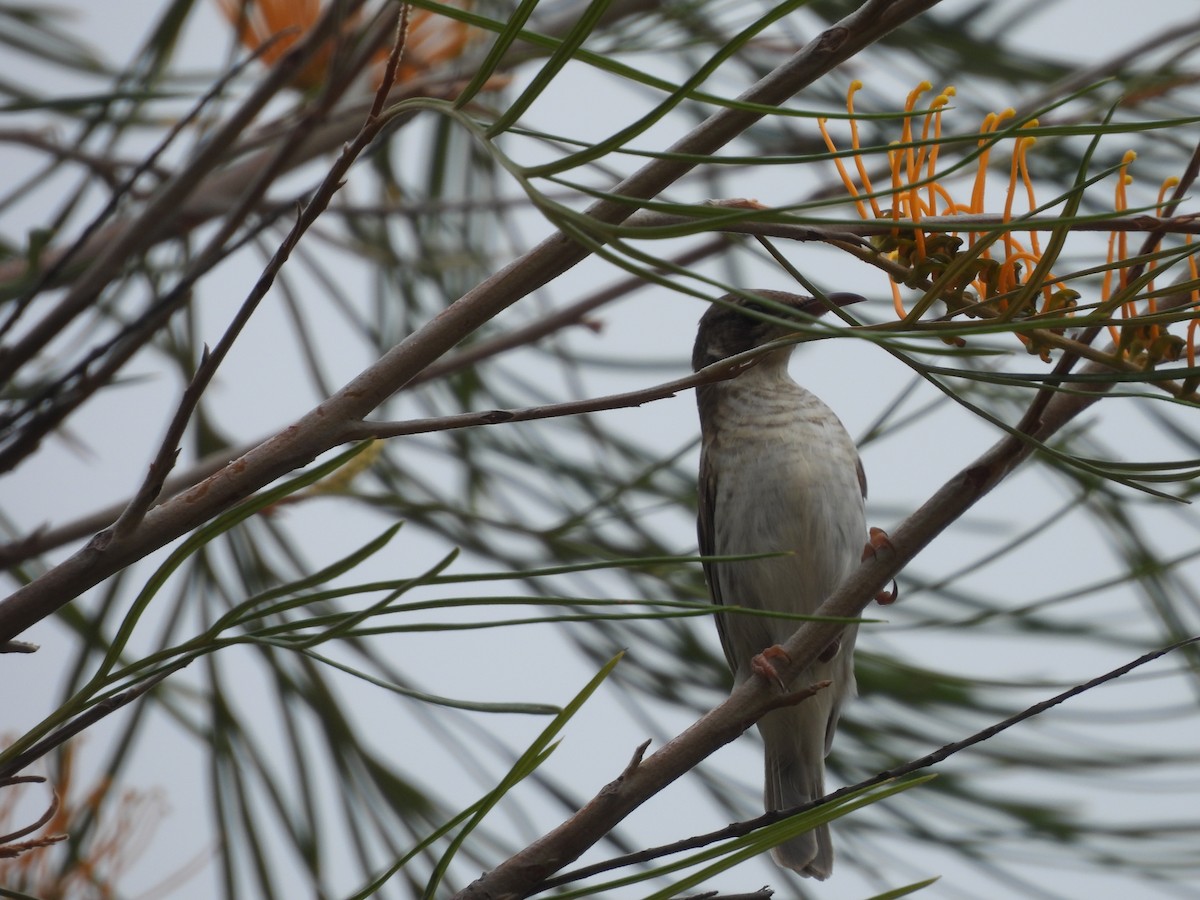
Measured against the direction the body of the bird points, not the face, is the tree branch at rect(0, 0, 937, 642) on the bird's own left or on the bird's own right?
on the bird's own right

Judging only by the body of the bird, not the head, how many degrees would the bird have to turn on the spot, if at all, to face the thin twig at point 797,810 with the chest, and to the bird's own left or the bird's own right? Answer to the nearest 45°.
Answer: approximately 45° to the bird's own right

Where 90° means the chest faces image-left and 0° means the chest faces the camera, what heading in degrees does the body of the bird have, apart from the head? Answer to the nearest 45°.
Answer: approximately 315°
